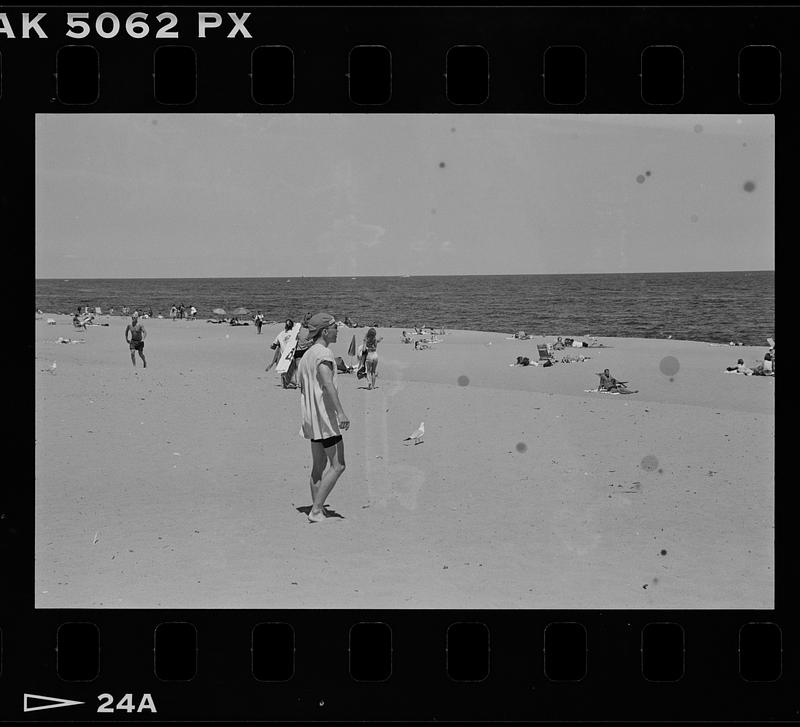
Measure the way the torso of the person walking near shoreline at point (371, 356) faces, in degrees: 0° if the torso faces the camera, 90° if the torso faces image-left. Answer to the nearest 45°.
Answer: approximately 180°

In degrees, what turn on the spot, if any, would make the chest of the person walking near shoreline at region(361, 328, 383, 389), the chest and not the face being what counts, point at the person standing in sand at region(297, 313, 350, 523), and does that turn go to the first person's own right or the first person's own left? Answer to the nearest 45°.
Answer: approximately 180°

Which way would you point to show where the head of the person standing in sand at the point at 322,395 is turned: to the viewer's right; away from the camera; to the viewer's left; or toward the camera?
to the viewer's right
